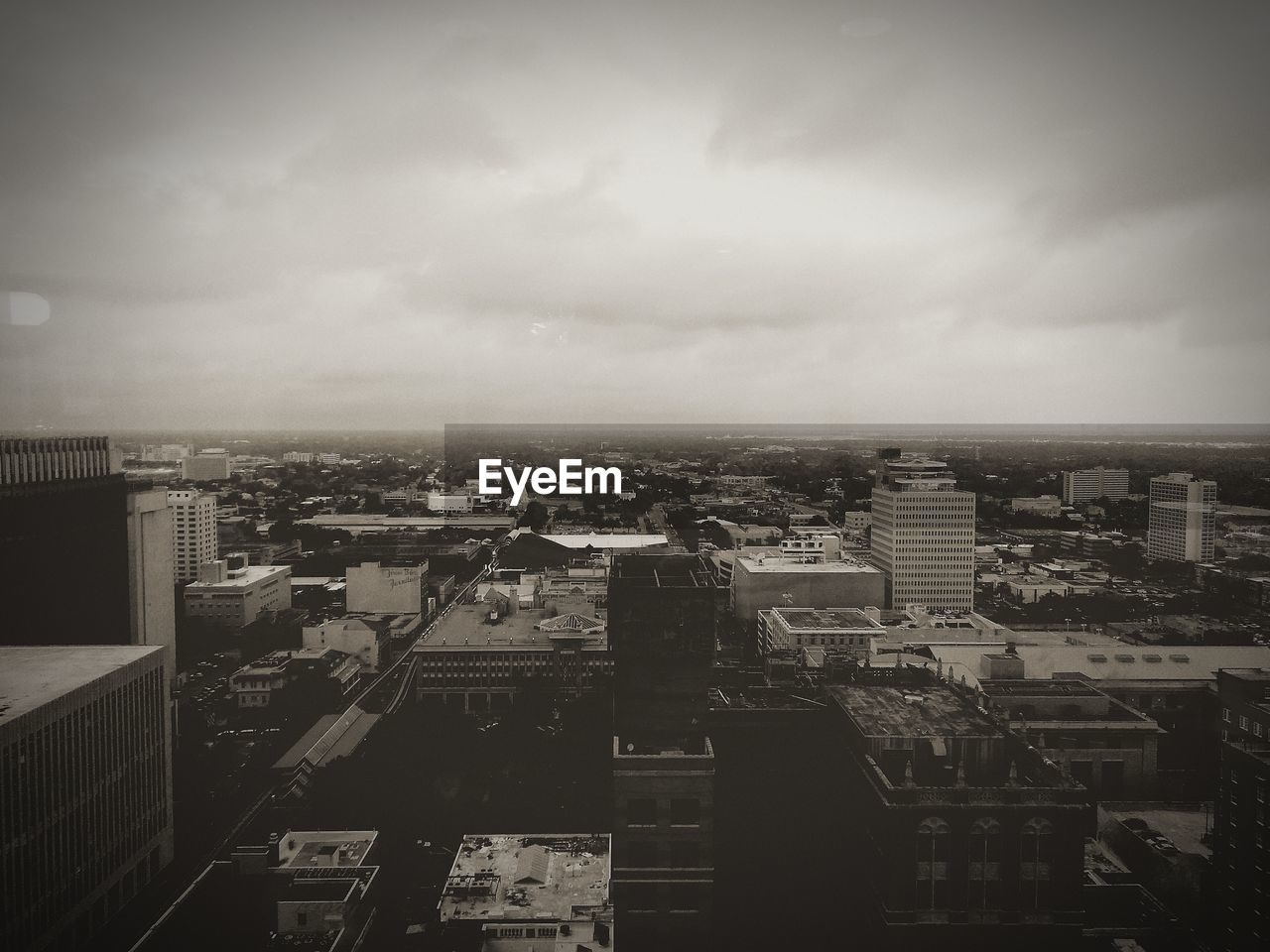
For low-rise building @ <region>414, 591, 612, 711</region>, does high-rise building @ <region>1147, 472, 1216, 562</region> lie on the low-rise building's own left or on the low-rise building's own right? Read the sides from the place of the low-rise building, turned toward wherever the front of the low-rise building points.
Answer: on the low-rise building's own left

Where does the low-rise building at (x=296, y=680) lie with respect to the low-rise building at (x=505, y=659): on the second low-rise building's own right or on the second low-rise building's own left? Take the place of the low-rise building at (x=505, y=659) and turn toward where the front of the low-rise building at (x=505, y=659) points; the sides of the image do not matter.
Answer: on the second low-rise building's own right

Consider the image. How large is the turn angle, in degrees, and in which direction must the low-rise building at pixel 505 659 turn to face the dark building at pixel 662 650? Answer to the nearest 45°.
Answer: approximately 45° to its left

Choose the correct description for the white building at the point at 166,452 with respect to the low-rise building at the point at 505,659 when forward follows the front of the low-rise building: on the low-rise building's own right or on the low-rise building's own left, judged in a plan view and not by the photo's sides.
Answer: on the low-rise building's own right

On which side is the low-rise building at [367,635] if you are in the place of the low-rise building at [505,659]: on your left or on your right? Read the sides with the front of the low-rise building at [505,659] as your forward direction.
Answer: on your right

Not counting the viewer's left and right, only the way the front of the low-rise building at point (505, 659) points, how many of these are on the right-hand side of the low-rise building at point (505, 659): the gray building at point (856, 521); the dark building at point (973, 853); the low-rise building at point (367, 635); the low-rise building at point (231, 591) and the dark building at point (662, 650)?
2

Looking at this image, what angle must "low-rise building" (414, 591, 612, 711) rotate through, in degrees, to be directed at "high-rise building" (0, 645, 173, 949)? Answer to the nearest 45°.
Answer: approximately 45° to its right

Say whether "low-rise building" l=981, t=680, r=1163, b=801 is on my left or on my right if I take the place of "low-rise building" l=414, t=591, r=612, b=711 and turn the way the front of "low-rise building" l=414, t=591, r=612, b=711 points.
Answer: on my left

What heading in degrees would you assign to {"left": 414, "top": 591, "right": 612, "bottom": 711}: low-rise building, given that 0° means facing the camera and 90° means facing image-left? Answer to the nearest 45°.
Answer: approximately 0°

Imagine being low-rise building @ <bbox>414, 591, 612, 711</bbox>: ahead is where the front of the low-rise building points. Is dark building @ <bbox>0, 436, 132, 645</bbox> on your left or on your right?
on your right

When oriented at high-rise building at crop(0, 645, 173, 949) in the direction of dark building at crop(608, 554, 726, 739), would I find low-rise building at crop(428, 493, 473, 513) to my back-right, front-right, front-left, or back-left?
front-left
